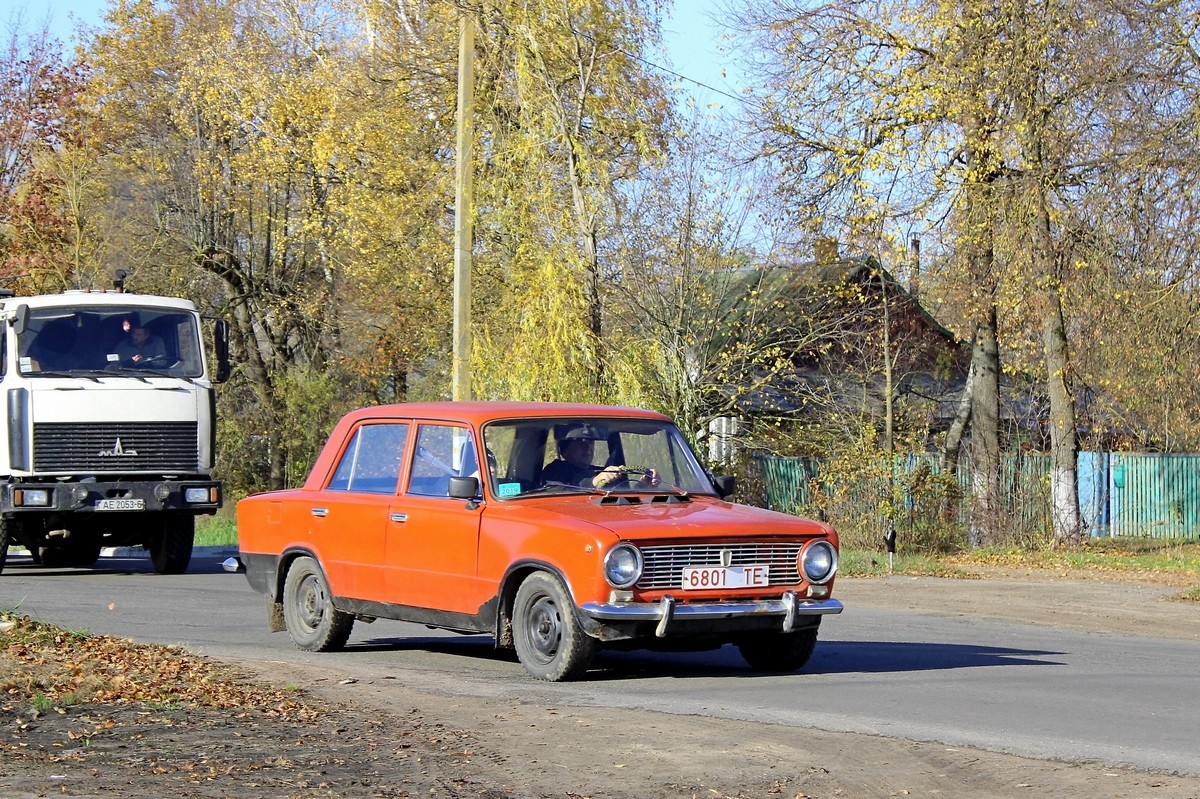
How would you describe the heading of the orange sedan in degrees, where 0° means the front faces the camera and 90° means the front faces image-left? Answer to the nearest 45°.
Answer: approximately 315°

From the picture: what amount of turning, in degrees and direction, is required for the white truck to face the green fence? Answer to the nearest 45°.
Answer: approximately 90° to its left

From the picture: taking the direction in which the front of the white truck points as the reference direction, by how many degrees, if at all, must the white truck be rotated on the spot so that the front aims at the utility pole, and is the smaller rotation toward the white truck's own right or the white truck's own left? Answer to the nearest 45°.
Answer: approximately 90° to the white truck's own left

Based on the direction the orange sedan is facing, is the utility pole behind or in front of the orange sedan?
behind

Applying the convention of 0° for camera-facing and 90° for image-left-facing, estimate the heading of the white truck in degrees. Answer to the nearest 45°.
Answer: approximately 0°

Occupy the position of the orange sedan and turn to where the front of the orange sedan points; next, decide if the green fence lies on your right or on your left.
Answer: on your left

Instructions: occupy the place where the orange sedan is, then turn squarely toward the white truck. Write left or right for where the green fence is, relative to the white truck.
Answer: right

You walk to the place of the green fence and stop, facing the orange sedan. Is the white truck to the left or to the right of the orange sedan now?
right
